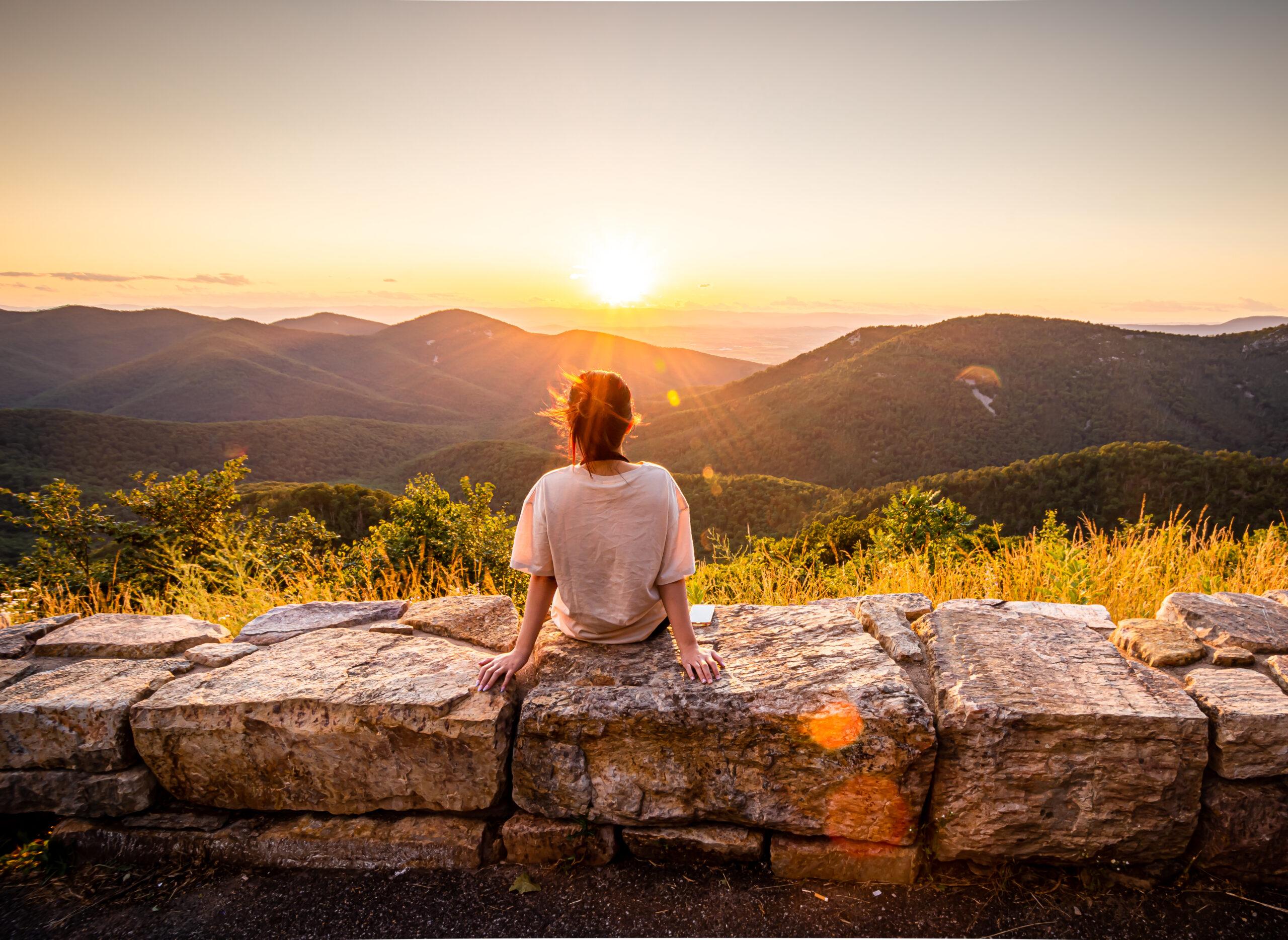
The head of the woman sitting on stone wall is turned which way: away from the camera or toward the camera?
away from the camera

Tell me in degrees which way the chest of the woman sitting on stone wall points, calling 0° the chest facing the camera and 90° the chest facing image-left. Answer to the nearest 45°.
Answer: approximately 180°
